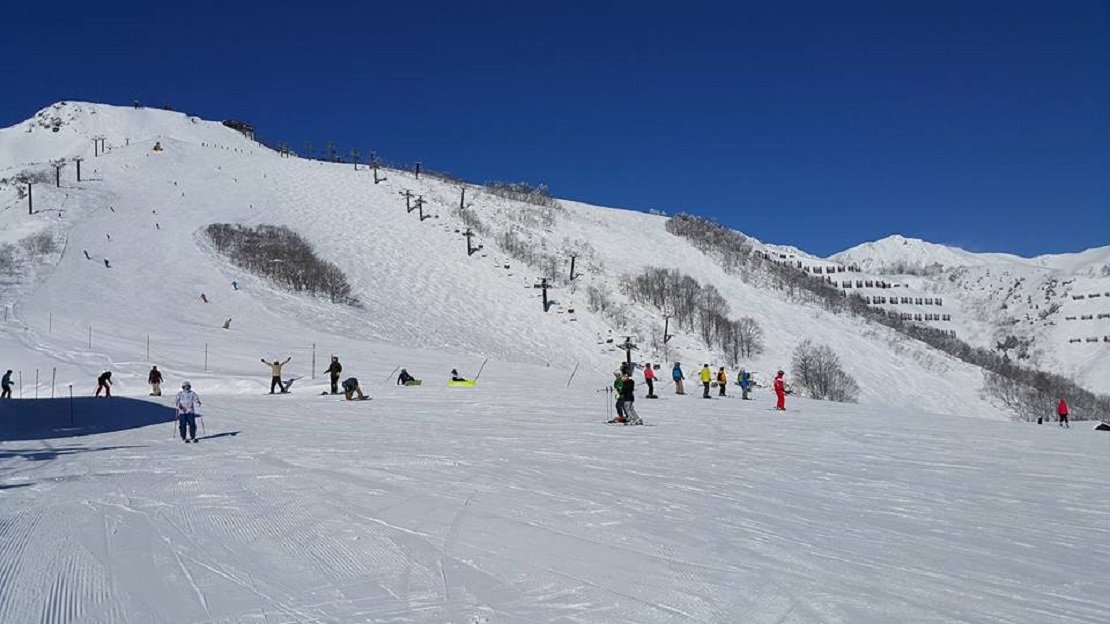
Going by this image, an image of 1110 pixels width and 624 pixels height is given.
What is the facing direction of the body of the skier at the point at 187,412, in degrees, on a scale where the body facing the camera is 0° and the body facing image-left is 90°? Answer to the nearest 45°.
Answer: approximately 0°

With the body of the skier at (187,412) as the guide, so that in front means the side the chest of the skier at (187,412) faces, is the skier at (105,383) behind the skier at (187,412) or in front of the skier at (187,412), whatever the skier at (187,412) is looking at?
behind

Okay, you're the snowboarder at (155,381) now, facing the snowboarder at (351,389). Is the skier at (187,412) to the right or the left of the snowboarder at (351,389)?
right

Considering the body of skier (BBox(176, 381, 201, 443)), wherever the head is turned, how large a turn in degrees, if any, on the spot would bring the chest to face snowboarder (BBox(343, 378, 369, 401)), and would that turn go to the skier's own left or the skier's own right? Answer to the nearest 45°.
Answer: approximately 135° to the skier's own left

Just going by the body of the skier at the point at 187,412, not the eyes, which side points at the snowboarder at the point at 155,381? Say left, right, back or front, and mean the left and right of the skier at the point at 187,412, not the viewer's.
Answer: back

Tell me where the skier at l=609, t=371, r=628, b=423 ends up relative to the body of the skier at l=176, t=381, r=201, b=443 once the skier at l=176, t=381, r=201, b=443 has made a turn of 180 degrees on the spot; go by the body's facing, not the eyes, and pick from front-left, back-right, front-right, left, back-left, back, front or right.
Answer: right

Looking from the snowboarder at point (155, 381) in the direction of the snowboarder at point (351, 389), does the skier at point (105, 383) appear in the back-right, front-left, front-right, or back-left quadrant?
back-right

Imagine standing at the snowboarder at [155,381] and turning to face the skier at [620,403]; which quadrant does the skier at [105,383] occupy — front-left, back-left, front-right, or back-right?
back-right
